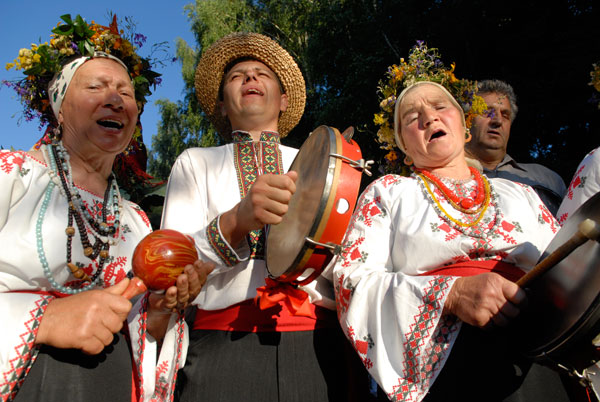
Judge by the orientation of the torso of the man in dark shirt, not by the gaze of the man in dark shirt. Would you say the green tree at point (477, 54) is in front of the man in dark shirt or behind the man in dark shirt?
behind

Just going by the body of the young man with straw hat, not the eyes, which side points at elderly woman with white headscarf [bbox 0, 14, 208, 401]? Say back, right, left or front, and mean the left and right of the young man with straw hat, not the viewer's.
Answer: right

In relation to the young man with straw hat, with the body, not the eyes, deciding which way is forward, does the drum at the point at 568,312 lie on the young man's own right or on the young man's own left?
on the young man's own left

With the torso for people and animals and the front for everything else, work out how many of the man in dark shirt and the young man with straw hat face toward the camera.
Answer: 2

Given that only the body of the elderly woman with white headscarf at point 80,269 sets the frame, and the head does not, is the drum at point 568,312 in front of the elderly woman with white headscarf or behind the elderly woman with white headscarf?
in front

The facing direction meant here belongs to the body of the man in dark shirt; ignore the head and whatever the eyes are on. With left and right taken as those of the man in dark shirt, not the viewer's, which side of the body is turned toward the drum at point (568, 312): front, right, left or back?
front

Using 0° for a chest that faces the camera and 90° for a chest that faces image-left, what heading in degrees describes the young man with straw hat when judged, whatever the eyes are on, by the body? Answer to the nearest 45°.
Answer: approximately 0°

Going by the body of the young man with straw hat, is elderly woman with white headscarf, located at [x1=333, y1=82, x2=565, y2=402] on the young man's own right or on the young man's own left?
on the young man's own left

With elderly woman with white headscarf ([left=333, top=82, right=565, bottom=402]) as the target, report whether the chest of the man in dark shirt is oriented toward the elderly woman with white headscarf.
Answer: yes
